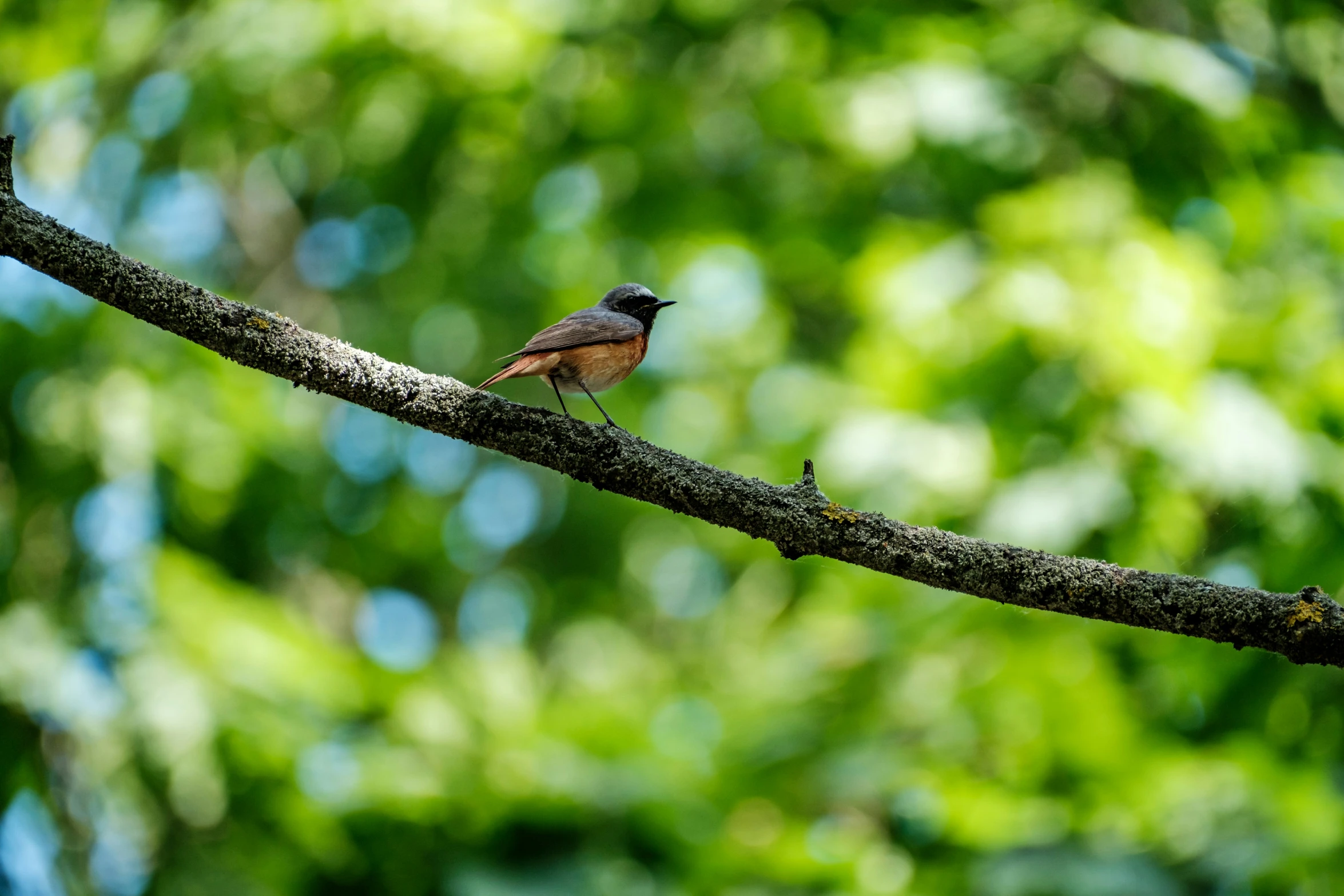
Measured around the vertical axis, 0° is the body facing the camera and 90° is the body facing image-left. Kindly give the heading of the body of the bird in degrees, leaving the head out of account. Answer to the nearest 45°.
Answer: approximately 270°
